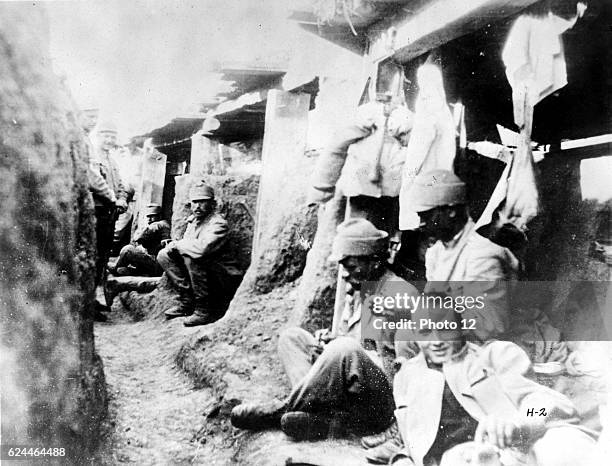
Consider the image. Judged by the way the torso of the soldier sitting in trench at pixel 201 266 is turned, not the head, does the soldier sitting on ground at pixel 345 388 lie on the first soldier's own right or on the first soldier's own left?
on the first soldier's own left

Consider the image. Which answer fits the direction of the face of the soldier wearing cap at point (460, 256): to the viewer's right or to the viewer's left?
to the viewer's left

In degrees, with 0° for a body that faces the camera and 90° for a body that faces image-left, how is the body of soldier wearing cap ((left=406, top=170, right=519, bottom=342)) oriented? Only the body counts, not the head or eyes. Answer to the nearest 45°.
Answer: approximately 45°

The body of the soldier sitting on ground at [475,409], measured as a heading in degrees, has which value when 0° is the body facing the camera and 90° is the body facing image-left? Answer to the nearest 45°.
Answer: approximately 0°

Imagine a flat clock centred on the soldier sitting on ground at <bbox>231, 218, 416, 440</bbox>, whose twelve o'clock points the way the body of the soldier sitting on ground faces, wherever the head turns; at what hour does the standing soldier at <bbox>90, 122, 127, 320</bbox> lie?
The standing soldier is roughly at 2 o'clock from the soldier sitting on ground.

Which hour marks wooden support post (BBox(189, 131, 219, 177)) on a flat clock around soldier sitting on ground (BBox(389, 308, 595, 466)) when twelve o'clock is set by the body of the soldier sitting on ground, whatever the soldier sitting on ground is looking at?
The wooden support post is roughly at 5 o'clock from the soldier sitting on ground.
